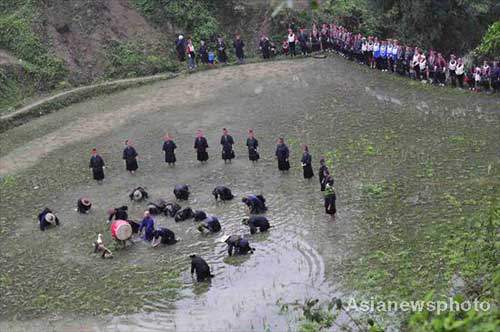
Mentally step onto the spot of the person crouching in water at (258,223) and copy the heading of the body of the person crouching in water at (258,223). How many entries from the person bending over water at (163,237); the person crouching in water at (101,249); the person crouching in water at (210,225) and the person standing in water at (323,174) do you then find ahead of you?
3

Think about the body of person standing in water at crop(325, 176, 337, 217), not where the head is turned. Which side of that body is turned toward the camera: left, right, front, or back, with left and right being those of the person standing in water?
left

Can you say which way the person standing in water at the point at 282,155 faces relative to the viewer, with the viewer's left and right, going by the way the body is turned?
facing the viewer and to the left of the viewer

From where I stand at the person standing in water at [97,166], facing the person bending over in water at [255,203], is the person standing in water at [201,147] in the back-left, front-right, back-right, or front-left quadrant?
front-left

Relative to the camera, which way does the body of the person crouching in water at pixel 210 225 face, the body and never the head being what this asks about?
to the viewer's left

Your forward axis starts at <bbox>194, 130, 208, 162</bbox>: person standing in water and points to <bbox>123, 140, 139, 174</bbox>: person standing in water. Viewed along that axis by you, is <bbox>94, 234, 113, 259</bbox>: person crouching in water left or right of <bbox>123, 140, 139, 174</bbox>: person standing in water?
left

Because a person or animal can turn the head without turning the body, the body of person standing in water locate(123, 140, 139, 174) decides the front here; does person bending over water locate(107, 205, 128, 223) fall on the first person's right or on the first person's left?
on the first person's right

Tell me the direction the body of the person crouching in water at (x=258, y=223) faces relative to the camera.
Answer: to the viewer's left

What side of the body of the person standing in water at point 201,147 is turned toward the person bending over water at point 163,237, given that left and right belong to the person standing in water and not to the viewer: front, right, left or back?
front

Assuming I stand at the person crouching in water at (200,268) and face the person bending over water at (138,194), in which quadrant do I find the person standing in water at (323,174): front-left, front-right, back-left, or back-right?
front-right

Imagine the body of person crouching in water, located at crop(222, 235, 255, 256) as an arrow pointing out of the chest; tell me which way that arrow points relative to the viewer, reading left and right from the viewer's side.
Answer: facing to the left of the viewer

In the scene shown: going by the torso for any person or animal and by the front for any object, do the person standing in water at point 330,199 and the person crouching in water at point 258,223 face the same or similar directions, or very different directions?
same or similar directions

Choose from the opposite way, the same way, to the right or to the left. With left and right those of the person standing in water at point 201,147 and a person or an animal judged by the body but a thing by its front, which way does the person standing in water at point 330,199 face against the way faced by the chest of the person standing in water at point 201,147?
to the right

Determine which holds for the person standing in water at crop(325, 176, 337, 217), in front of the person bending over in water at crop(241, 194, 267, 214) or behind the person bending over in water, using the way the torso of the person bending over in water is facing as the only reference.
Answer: behind

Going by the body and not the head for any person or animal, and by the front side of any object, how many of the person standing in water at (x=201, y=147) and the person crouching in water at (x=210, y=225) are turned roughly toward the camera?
1

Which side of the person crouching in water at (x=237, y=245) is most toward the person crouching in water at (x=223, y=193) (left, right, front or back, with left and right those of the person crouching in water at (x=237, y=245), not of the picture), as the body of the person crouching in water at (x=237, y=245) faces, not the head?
right

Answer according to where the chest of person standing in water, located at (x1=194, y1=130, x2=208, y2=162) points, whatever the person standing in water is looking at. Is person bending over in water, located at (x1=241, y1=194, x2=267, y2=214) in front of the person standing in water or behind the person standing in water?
in front

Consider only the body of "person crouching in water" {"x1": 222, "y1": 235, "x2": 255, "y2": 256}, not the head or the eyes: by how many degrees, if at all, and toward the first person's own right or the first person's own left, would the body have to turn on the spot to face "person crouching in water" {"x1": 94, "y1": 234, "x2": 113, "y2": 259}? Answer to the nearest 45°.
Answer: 0° — they already face them

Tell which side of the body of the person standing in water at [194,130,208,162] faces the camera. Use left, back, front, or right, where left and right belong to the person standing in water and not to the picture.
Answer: front

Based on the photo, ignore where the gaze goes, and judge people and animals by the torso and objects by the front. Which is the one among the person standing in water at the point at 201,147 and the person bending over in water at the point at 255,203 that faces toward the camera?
the person standing in water
